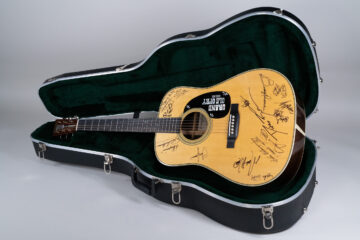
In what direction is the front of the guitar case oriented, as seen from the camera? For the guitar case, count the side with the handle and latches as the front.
facing the viewer
